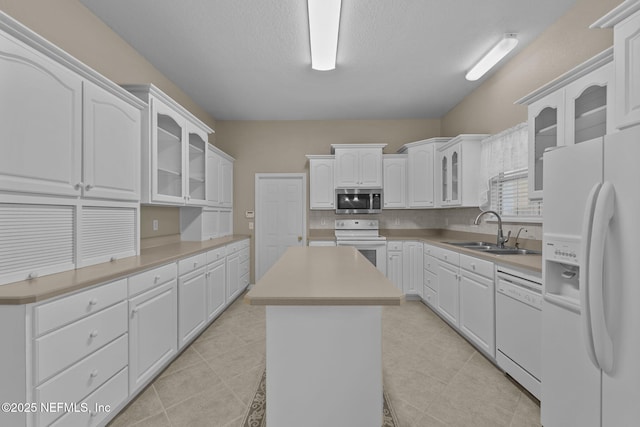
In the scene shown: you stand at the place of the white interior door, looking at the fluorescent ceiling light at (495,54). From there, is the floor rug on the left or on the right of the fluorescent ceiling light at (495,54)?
right

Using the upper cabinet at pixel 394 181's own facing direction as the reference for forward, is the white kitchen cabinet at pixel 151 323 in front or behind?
in front

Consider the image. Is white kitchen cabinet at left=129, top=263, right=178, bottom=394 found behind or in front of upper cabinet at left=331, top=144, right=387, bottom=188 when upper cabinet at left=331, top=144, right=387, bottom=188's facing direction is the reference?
in front

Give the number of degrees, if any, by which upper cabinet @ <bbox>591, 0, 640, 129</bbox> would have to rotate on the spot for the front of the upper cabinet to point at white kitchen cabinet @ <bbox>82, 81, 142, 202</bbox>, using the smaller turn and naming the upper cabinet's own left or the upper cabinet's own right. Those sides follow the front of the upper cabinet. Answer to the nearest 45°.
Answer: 0° — it already faces it

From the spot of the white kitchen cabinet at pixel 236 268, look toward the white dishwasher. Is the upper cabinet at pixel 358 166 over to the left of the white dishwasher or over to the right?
left

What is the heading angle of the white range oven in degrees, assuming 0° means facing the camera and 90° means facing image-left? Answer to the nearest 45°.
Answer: approximately 0°

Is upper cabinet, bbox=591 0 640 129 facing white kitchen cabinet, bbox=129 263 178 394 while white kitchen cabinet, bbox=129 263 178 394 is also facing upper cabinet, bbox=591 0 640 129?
yes

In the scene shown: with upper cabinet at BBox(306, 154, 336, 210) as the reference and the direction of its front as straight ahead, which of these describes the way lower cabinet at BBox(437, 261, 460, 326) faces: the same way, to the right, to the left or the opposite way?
to the right

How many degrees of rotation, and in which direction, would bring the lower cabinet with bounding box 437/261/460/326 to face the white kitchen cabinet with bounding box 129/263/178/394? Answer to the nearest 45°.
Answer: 0° — it already faces it

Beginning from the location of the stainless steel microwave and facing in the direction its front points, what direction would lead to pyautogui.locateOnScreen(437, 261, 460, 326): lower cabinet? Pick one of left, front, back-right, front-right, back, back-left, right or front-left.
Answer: front-left
